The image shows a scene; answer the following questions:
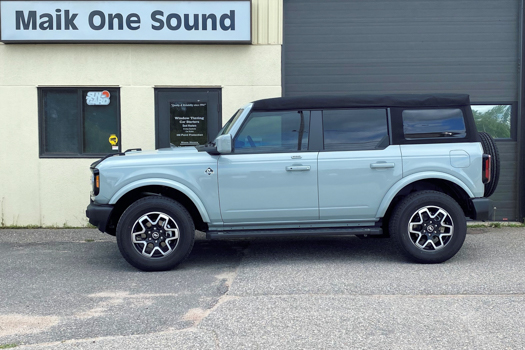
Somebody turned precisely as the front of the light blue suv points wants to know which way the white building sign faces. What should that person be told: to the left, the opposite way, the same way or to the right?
to the left

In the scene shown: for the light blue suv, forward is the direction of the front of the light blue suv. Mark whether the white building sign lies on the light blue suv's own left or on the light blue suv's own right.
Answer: on the light blue suv's own right

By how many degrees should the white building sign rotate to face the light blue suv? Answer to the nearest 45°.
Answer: approximately 45° to its left

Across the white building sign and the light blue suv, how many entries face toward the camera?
1

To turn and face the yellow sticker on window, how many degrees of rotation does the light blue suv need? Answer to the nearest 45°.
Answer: approximately 45° to its right

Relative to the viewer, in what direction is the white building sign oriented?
toward the camera

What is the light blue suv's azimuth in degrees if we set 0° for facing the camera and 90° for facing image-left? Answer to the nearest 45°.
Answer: approximately 90°
